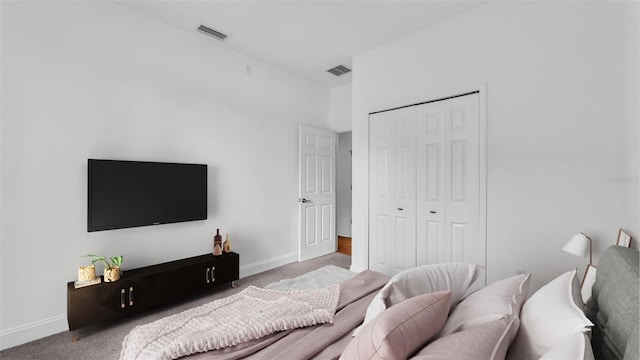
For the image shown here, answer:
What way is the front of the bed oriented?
to the viewer's left

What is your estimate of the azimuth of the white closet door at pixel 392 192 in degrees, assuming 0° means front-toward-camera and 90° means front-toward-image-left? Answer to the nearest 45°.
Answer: approximately 45°

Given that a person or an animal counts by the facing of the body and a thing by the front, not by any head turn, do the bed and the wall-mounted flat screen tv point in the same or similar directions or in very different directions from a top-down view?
very different directions

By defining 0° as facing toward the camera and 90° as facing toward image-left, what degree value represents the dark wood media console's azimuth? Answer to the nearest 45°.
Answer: approximately 315°

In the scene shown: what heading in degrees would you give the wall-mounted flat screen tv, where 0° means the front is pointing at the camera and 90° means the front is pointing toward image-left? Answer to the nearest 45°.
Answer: approximately 315°

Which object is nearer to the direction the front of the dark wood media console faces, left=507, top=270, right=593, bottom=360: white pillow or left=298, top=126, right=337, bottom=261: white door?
the white pillow

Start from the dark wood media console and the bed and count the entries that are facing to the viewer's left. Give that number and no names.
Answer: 1

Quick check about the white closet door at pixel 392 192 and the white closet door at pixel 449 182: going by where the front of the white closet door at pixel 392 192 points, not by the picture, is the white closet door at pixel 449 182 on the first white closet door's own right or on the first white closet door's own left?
on the first white closet door's own left

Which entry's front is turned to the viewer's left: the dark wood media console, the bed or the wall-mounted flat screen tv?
the bed

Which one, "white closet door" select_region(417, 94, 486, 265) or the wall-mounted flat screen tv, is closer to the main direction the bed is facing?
the wall-mounted flat screen tv

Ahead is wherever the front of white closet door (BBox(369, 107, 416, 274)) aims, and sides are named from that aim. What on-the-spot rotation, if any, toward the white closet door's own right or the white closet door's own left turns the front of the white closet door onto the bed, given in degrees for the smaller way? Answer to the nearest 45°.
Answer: approximately 45° to the white closet door's own left

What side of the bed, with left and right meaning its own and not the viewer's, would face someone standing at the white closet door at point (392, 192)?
right
